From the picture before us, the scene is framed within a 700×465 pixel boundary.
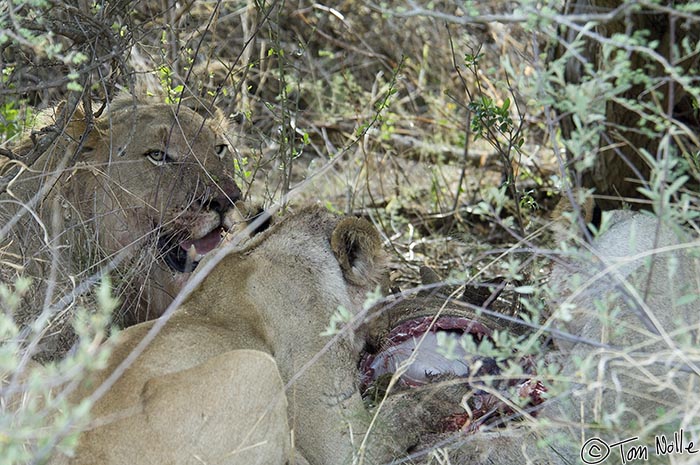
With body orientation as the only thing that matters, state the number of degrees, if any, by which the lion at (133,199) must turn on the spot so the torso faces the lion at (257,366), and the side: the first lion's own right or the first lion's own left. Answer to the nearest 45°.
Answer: approximately 45° to the first lion's own right

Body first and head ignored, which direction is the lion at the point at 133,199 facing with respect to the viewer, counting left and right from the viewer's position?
facing the viewer and to the right of the viewer
